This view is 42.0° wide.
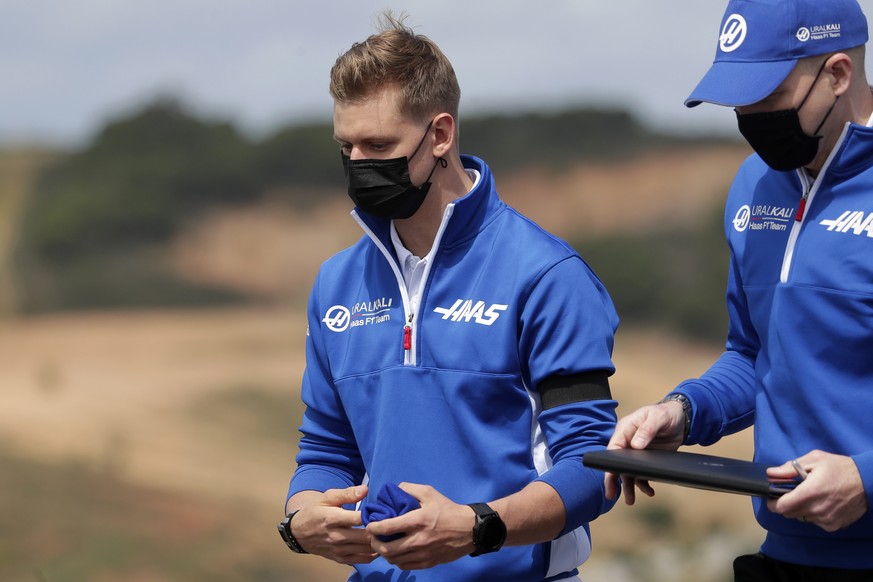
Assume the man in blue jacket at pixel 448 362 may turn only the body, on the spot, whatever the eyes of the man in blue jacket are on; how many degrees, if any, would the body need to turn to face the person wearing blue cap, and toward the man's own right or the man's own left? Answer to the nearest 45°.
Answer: approximately 135° to the man's own left

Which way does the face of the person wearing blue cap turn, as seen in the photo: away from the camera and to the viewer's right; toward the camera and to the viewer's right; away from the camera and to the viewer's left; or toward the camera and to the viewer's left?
toward the camera and to the viewer's left

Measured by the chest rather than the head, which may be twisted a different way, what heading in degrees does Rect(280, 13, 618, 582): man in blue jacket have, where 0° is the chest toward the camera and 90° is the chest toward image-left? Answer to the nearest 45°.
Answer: approximately 45°

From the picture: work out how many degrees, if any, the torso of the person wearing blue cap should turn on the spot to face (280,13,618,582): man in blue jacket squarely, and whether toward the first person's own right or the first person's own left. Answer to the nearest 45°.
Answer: approximately 45° to the first person's own right

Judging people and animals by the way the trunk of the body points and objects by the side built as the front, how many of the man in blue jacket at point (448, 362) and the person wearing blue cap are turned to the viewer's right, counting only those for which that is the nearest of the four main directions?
0

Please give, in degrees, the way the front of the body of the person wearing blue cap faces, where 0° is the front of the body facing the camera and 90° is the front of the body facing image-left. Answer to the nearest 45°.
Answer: approximately 45°
